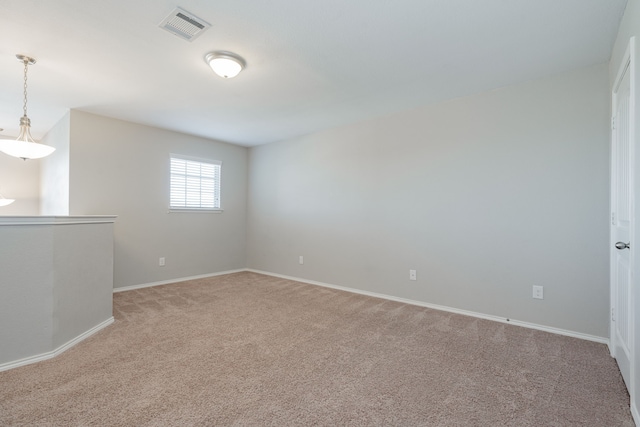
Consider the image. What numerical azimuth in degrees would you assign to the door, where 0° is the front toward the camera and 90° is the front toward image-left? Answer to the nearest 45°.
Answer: approximately 90°

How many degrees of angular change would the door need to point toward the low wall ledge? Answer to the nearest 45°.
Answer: approximately 45° to its left

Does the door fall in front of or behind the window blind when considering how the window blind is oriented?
in front

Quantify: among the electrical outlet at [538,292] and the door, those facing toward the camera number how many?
1

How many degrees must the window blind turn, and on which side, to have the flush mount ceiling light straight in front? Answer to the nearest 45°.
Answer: approximately 45° to its right

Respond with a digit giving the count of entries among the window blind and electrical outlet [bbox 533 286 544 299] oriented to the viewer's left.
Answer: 0

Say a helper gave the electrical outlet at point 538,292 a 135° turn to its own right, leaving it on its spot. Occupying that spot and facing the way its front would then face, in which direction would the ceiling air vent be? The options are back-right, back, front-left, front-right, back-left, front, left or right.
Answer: left

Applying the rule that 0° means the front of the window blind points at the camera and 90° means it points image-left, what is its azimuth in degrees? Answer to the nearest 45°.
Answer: approximately 315°
